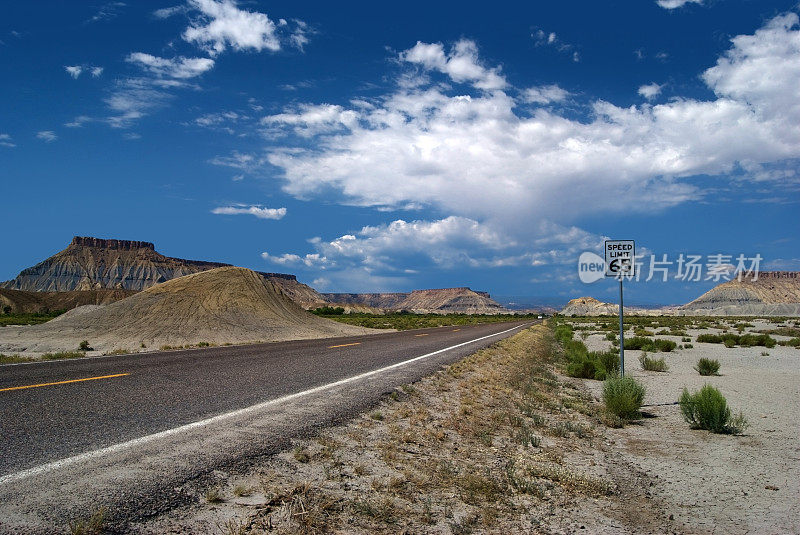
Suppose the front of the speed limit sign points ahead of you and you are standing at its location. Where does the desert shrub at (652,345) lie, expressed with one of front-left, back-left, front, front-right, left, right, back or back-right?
back

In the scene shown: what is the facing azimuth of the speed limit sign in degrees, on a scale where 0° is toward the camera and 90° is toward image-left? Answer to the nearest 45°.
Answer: approximately 0°

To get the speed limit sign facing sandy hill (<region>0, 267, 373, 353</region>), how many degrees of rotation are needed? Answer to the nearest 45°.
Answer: approximately 135° to its right

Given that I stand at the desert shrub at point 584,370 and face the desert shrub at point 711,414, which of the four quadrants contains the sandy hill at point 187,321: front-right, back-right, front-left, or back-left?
back-right

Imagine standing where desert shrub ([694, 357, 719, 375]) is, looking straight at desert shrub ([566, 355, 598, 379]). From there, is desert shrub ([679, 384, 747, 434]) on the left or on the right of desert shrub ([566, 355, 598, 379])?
left

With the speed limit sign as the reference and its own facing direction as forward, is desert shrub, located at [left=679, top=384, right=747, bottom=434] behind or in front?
in front
